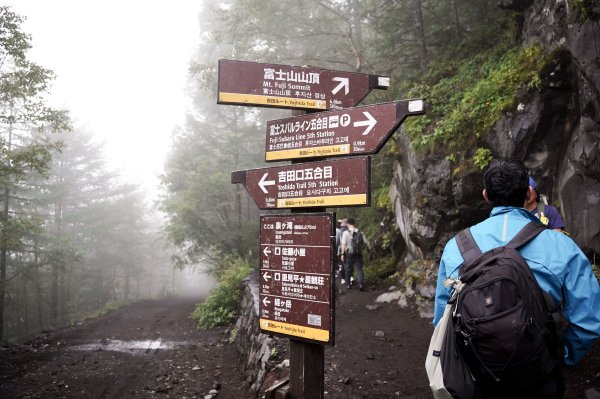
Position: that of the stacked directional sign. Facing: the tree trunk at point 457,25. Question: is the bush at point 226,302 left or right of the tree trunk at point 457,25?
left

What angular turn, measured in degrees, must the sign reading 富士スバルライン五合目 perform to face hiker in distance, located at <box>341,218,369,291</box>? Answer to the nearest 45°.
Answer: approximately 135° to its right

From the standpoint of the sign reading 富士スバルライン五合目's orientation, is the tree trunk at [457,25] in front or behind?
behind

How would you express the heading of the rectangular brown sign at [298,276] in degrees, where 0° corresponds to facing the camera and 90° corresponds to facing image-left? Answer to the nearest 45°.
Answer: approximately 45°

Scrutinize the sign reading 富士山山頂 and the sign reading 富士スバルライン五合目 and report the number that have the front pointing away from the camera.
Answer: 0

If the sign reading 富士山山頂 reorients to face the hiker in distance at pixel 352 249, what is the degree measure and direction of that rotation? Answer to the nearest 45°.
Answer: approximately 135° to its left

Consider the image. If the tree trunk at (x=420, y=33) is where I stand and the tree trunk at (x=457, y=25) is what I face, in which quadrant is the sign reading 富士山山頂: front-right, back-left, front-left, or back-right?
back-right

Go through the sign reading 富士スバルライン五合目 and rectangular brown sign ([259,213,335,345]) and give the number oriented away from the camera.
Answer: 0

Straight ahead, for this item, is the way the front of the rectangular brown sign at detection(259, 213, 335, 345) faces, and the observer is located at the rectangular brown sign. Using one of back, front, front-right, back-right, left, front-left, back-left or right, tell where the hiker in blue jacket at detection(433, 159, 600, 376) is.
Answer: left
